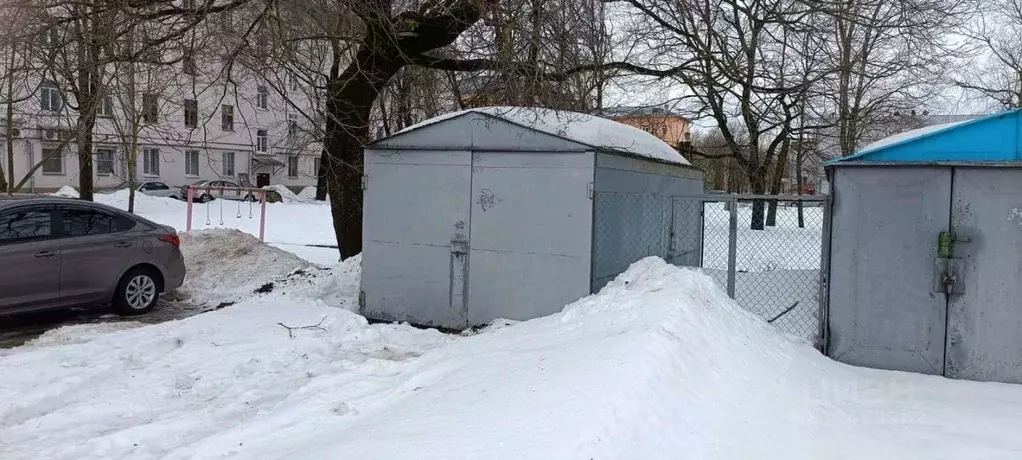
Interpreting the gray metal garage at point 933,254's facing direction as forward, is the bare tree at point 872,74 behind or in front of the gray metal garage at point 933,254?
behind

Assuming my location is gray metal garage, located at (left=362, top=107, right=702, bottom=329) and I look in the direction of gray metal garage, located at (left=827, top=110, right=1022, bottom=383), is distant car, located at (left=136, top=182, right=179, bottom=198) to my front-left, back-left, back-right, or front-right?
back-left

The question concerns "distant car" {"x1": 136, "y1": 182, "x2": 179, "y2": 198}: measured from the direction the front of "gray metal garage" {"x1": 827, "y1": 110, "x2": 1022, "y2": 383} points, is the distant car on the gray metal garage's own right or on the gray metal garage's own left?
on the gray metal garage's own right

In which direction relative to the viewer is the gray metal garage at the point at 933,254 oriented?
toward the camera

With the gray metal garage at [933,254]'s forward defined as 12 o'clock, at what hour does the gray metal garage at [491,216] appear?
the gray metal garage at [491,216] is roughly at 3 o'clock from the gray metal garage at [933,254].

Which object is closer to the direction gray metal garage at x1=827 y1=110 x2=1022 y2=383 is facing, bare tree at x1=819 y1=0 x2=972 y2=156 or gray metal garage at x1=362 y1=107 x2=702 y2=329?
the gray metal garage

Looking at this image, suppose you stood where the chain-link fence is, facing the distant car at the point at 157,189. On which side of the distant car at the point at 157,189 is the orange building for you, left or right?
right

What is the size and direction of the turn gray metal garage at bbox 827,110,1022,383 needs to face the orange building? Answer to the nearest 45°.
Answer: approximately 135° to its right
